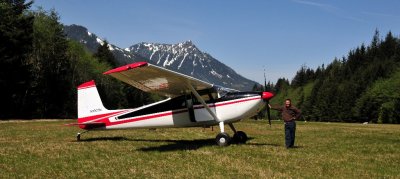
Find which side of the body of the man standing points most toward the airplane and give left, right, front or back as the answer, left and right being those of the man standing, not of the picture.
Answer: right

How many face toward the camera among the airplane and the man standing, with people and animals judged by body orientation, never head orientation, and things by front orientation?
1

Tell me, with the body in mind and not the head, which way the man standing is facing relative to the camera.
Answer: toward the camera

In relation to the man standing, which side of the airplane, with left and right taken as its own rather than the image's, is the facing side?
front

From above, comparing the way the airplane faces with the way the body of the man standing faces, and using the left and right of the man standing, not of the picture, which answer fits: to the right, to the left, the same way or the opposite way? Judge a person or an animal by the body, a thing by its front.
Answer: to the left

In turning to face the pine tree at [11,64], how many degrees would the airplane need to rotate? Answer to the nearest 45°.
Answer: approximately 135° to its left

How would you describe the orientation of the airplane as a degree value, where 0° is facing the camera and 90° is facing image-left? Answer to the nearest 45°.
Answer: approximately 270°

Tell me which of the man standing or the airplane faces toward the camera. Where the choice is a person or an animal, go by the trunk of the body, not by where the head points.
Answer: the man standing

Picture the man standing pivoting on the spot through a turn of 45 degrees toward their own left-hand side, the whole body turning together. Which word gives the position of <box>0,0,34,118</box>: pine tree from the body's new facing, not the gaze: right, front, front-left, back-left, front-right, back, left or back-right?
back
